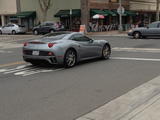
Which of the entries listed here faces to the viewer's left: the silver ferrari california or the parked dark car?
the parked dark car

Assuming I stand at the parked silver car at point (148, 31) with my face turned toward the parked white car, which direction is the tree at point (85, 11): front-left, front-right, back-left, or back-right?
front-right

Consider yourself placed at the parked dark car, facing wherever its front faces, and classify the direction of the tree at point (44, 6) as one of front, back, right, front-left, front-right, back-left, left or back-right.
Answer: right

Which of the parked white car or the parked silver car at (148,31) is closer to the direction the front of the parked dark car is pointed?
the parked white car

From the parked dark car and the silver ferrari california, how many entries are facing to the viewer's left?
1

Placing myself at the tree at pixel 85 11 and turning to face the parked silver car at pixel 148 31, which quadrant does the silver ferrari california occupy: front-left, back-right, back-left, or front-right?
front-right

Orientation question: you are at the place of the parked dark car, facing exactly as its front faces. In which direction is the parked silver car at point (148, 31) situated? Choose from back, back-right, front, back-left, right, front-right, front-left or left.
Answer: back-left

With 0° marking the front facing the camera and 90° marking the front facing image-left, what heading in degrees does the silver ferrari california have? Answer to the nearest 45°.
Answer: approximately 225°

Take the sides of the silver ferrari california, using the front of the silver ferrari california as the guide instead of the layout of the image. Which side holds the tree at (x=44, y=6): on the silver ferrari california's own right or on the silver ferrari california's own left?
on the silver ferrari california's own left

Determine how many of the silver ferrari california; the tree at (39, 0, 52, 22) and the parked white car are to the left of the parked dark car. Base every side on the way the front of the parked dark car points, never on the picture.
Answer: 1

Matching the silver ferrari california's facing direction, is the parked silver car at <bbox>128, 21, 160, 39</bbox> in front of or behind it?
in front

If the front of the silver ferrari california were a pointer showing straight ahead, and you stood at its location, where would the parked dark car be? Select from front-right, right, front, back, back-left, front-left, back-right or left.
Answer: front-left

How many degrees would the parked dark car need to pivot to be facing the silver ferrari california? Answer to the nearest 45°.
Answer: approximately 90° to its left

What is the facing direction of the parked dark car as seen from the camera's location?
facing to the left of the viewer
